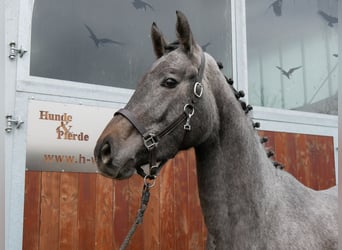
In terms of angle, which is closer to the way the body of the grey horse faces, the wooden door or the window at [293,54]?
the wooden door

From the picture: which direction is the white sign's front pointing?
toward the camera

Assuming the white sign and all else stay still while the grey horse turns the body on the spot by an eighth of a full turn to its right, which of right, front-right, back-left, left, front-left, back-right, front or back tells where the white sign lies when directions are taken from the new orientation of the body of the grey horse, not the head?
front

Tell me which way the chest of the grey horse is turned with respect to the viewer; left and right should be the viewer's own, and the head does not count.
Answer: facing to the left of the viewer
